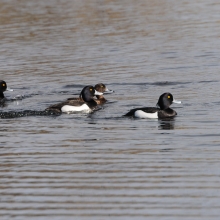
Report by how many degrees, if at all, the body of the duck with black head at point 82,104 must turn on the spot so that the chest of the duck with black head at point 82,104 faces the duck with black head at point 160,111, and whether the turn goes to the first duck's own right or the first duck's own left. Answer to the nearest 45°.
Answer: approximately 45° to the first duck's own right

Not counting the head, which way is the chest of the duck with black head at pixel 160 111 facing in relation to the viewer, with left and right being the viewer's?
facing to the right of the viewer

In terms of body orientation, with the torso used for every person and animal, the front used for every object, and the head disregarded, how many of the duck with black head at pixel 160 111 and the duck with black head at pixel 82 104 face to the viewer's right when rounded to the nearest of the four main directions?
2

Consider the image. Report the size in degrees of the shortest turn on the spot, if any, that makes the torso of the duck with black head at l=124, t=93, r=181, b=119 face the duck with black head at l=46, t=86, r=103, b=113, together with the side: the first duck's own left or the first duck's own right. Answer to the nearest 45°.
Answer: approximately 135° to the first duck's own left

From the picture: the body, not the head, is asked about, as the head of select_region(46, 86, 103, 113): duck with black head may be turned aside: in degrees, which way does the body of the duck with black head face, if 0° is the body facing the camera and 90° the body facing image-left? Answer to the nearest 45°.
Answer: approximately 270°
